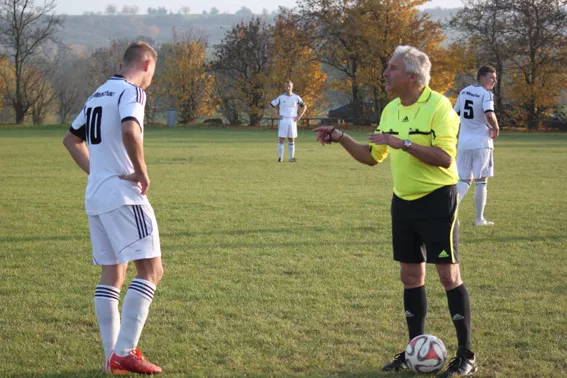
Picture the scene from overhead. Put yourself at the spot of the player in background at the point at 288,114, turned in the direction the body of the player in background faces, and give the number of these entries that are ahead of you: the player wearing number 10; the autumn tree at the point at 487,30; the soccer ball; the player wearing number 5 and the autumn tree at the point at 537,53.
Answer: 3

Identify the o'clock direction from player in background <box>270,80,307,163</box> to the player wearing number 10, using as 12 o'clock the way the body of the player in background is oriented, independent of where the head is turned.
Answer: The player wearing number 10 is roughly at 12 o'clock from the player in background.

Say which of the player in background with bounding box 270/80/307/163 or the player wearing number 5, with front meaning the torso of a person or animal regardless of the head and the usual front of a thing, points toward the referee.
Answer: the player in background

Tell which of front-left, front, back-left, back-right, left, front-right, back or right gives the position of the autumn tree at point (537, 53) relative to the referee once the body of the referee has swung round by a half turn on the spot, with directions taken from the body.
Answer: front-left

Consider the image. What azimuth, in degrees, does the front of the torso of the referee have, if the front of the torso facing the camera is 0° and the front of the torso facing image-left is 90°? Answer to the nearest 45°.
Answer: approximately 45°

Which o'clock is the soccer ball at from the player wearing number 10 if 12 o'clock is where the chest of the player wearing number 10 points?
The soccer ball is roughly at 2 o'clock from the player wearing number 10.

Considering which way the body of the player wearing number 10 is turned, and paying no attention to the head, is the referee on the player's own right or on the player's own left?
on the player's own right

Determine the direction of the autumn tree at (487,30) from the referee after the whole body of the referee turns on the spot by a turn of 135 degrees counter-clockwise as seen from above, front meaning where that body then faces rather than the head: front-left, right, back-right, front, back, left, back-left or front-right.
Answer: left

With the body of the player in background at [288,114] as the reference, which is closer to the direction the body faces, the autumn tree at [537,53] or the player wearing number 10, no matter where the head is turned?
the player wearing number 10

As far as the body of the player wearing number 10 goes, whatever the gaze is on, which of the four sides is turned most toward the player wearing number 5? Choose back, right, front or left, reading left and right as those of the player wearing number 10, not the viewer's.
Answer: front

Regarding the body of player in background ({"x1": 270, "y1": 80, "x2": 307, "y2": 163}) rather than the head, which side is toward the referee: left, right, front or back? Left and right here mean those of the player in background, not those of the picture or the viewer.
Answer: front

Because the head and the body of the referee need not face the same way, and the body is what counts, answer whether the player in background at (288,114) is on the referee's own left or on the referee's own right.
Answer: on the referee's own right

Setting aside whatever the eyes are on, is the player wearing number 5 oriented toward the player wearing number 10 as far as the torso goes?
no

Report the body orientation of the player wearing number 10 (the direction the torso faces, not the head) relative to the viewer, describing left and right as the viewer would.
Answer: facing away from the viewer and to the right of the viewer

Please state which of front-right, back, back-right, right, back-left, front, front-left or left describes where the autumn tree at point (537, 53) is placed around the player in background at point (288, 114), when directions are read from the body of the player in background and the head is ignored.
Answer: back-left

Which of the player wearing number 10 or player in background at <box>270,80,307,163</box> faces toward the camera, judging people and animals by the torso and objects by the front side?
the player in background

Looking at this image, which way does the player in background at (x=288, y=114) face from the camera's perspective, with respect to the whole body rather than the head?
toward the camera

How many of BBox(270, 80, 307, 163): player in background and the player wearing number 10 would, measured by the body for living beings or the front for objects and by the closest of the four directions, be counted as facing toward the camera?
1

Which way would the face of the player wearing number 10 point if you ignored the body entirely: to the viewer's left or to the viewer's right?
to the viewer's right

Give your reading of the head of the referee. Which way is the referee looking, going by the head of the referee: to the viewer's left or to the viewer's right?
to the viewer's left
